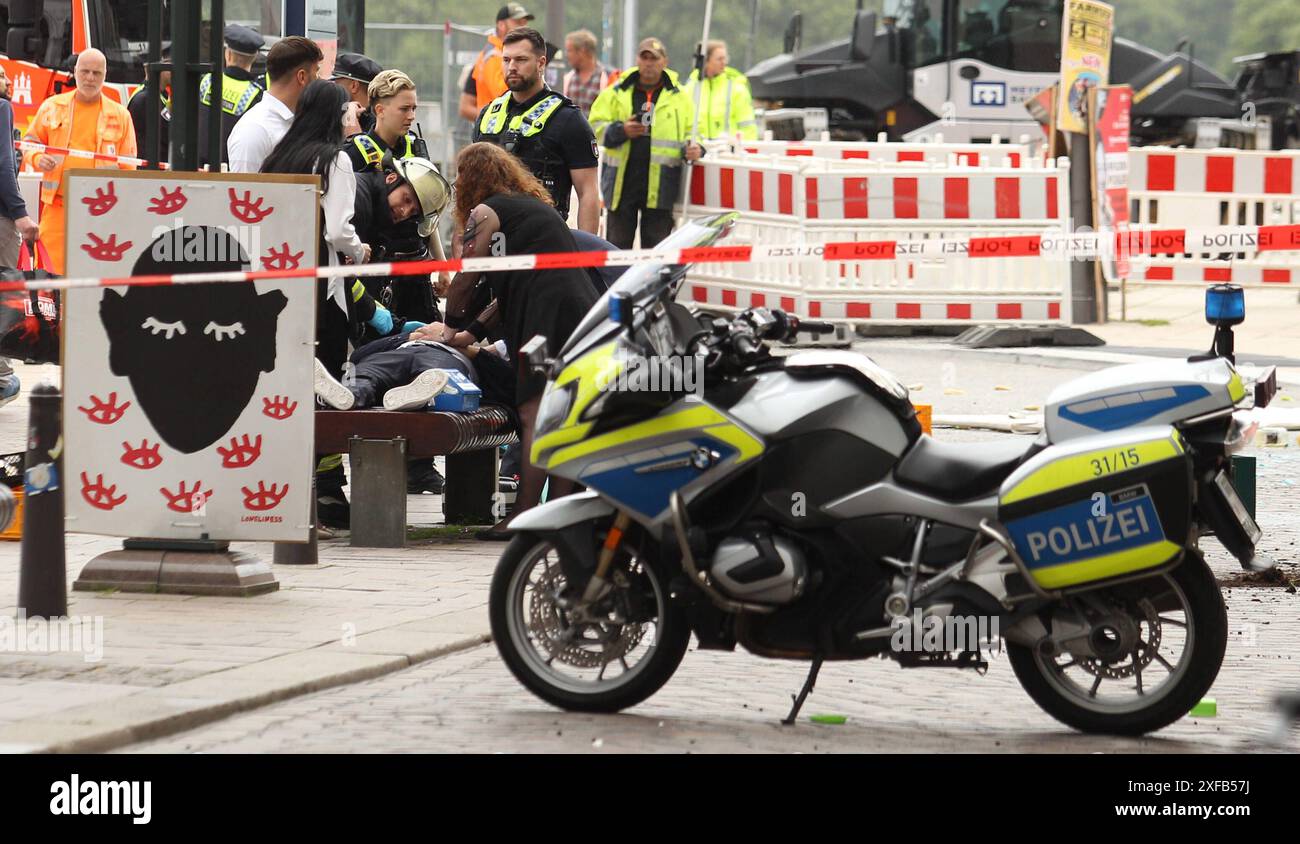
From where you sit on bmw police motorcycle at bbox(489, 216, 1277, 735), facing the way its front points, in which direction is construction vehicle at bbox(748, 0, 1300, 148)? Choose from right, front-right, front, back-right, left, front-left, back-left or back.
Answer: right

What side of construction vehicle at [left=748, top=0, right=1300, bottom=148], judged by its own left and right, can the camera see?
left

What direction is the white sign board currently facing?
toward the camera

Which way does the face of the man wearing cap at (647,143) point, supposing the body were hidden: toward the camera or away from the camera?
toward the camera

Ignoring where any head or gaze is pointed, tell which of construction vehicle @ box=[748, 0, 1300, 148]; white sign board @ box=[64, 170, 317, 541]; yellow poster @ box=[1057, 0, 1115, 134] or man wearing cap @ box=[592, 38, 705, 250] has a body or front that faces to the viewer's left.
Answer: the construction vehicle

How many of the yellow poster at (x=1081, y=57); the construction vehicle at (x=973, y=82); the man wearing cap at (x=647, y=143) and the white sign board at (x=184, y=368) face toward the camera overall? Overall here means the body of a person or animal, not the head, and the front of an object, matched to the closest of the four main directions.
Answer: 3

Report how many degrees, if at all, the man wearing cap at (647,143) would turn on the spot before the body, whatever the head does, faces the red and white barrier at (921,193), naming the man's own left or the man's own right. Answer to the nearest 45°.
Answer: approximately 45° to the man's own left

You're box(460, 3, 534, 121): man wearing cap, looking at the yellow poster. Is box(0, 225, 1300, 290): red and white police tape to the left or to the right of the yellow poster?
right

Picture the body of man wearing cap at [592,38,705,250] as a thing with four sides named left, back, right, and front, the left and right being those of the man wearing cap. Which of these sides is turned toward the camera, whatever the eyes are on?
front

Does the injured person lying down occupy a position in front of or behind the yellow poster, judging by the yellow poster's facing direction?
in front

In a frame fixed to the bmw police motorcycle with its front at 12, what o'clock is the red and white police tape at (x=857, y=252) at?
The red and white police tape is roughly at 3 o'clock from the bmw police motorcycle.

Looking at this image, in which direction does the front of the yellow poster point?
toward the camera

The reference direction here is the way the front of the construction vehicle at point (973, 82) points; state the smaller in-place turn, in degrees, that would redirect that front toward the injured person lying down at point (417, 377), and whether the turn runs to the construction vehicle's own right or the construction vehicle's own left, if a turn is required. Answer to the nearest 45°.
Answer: approximately 90° to the construction vehicle's own left

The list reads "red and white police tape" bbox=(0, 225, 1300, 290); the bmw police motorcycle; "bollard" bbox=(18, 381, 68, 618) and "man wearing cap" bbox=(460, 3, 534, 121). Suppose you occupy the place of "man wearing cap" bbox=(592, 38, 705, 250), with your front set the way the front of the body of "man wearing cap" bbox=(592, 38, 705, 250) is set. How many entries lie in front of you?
3

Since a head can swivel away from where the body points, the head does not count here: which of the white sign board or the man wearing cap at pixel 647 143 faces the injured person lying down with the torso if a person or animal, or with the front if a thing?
the man wearing cap

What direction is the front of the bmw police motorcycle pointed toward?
to the viewer's left

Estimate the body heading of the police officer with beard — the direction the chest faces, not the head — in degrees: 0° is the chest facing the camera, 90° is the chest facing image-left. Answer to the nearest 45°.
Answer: approximately 45°

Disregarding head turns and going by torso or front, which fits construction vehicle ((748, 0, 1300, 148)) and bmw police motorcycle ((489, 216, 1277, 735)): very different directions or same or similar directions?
same or similar directions

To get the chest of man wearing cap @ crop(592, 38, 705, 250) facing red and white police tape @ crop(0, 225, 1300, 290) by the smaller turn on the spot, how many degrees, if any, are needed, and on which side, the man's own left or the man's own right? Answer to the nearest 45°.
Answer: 0° — they already face it
